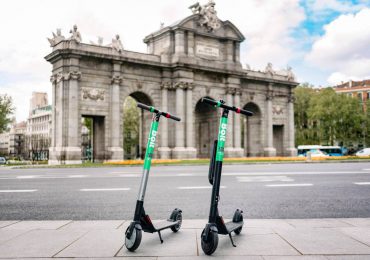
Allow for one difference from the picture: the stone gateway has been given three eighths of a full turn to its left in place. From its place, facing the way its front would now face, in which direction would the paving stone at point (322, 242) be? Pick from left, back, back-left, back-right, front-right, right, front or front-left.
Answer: back

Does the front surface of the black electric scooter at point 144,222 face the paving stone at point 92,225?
no

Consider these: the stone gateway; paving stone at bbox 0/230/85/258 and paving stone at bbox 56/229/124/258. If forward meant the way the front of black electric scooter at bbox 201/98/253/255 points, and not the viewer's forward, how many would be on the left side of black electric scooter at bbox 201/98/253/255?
0

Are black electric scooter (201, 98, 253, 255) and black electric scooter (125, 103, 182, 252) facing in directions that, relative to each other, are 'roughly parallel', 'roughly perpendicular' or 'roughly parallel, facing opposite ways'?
roughly parallel

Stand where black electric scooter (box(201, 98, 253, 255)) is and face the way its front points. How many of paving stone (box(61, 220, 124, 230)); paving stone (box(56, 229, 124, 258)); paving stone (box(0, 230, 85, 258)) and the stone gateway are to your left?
0

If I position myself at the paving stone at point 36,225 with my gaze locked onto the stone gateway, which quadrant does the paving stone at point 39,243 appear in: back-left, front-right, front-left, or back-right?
back-right

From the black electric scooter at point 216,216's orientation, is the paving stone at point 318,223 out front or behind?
behind

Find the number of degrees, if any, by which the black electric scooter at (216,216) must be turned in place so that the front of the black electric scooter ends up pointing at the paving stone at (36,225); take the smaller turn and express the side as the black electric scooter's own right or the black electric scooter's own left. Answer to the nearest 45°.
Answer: approximately 90° to the black electric scooter's own right

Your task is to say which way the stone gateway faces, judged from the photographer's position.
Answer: facing the viewer and to the right of the viewer

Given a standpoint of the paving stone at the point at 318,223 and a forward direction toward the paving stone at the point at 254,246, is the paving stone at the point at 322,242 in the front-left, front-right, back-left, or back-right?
front-left

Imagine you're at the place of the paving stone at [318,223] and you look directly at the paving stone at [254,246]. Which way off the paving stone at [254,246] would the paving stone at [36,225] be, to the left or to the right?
right

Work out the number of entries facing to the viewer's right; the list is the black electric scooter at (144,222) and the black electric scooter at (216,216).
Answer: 0

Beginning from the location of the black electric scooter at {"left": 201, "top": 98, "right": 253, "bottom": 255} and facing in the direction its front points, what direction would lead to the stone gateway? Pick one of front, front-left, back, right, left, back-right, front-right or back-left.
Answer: back-right

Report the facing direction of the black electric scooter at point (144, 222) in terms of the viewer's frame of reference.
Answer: facing the viewer and to the left of the viewer

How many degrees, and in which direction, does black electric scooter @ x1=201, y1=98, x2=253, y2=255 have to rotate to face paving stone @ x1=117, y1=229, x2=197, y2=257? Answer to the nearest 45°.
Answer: approximately 45° to its right

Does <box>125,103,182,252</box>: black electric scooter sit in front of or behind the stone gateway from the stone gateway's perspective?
in front

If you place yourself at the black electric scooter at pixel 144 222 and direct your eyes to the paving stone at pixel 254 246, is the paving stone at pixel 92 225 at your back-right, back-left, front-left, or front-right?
back-left

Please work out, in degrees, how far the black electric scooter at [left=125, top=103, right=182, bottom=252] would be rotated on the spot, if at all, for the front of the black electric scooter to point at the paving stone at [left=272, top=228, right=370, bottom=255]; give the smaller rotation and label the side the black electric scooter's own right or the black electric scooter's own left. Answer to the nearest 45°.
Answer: approximately 135° to the black electric scooter's own left

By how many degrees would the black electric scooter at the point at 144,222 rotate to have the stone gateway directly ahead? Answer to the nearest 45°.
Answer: approximately 135° to its right

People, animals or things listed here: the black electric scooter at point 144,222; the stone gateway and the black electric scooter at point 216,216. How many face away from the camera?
0
